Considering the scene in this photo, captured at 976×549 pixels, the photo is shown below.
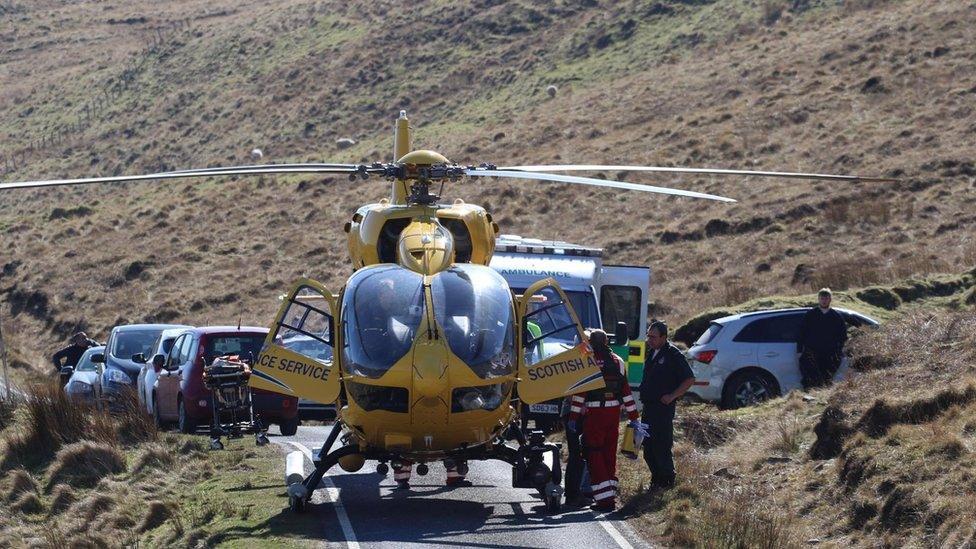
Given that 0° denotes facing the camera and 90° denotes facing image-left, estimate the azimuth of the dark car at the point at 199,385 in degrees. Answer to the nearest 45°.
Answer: approximately 135°

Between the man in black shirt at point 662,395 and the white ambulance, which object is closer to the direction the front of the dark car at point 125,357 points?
the man in black shirt

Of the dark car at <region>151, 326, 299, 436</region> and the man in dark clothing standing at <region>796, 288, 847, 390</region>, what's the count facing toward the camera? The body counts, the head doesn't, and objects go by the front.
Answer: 1

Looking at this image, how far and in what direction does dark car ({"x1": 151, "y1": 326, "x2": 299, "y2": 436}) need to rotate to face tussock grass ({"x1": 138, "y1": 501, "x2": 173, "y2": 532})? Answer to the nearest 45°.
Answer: approximately 135° to its left

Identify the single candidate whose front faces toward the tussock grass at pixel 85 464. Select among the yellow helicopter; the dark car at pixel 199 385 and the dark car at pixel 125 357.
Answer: the dark car at pixel 125 357

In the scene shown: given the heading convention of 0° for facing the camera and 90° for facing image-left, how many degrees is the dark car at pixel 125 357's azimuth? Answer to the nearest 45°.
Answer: approximately 0°

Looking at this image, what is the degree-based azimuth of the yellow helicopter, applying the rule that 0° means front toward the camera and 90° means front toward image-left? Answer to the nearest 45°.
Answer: approximately 0°

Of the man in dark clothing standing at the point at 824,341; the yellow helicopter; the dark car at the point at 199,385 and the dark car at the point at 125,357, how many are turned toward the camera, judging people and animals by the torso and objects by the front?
3
